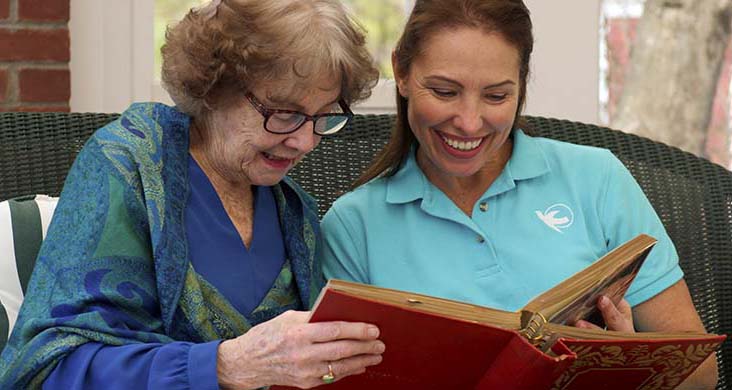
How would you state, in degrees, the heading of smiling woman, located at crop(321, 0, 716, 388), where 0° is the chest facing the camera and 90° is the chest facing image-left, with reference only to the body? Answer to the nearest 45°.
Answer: approximately 0°

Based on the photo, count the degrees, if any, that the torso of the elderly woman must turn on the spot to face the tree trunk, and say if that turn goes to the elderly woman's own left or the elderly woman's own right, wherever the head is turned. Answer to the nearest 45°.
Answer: approximately 90° to the elderly woman's own left

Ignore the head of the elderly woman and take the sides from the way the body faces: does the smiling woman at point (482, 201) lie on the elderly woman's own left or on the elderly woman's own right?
on the elderly woman's own left

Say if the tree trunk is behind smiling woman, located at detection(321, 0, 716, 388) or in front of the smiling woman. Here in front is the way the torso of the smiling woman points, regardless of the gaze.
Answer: behind

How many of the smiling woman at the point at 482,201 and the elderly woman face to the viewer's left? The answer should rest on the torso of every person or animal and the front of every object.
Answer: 0

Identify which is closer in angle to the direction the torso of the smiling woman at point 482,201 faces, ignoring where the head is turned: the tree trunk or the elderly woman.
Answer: the elderly woman

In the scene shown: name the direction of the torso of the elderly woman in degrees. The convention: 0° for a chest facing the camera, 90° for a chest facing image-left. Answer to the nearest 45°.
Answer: approximately 315°

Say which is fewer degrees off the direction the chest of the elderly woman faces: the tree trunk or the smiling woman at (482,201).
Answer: the smiling woman

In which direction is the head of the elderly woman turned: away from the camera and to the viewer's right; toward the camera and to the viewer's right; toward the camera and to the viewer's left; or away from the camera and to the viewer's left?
toward the camera and to the viewer's right

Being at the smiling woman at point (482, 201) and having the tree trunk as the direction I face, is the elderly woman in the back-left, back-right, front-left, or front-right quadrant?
back-left
